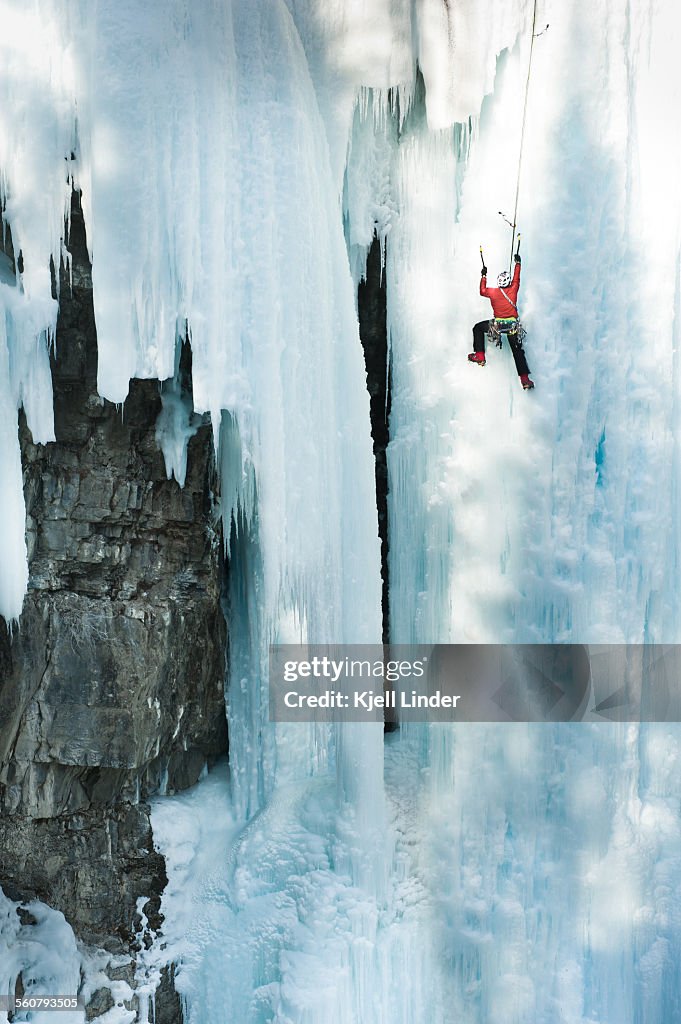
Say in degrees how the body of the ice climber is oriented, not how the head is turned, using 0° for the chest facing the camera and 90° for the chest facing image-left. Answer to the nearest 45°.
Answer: approximately 180°
